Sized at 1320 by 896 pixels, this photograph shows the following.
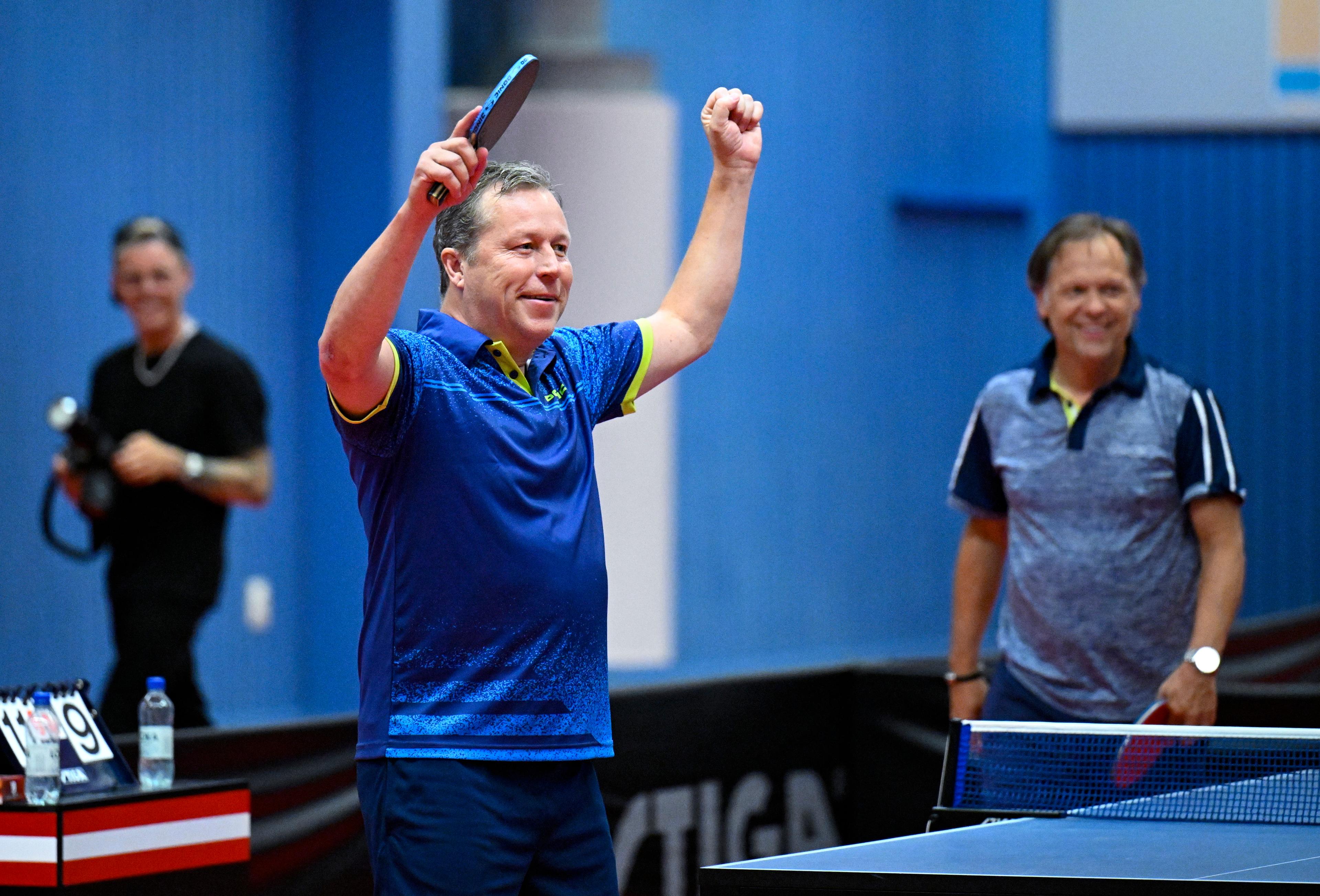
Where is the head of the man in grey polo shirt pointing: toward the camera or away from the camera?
toward the camera

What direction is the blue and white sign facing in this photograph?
toward the camera

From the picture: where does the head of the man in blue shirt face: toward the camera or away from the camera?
toward the camera

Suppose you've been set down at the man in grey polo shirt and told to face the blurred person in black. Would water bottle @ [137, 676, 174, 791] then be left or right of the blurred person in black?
left

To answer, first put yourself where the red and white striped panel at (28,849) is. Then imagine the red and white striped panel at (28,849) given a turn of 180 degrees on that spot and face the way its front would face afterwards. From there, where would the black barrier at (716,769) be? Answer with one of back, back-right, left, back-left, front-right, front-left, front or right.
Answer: front-right

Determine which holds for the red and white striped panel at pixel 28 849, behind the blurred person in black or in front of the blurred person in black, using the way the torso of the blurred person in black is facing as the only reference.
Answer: in front

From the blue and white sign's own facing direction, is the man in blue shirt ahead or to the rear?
ahead

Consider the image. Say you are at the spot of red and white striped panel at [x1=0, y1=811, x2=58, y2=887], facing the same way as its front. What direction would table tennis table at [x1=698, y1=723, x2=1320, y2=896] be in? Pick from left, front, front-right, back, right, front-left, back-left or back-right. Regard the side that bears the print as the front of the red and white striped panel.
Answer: front-left

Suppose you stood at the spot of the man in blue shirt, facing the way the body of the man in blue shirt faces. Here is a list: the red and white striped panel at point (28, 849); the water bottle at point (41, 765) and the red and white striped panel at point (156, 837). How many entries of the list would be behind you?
3

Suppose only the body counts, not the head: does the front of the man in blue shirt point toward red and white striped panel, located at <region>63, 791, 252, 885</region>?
no

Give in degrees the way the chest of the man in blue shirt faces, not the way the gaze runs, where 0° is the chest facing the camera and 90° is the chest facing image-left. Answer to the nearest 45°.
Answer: approximately 315°

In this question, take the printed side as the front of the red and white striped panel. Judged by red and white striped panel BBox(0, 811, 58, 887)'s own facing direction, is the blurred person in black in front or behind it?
behind

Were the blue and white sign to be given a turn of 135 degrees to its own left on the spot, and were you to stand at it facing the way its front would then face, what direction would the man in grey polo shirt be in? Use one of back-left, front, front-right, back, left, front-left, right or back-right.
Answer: back-right

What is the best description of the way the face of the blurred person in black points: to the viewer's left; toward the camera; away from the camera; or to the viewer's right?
toward the camera

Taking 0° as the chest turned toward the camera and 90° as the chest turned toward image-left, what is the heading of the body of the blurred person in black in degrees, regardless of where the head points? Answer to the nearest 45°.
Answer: approximately 45°
